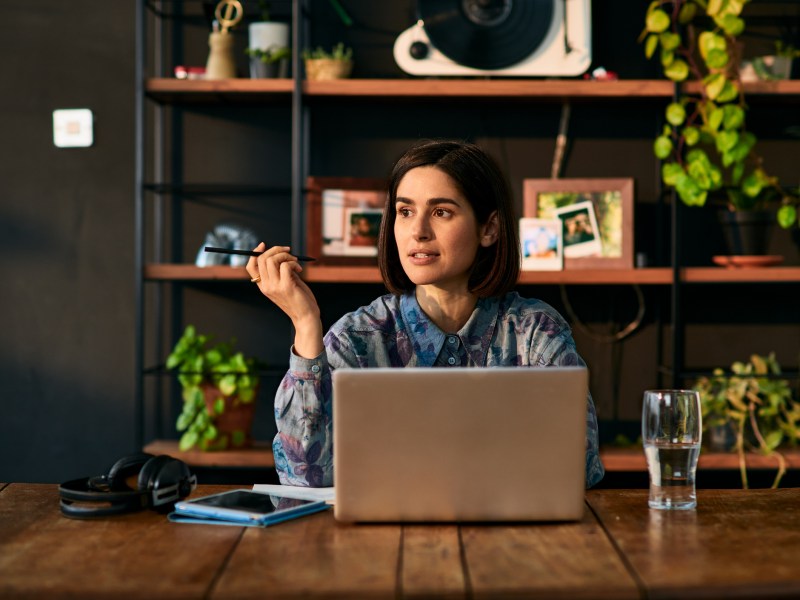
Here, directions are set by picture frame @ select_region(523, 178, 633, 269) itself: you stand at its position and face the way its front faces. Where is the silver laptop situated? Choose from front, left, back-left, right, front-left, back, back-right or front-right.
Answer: front

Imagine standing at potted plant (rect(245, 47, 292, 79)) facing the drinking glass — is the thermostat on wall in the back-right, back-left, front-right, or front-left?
back-right

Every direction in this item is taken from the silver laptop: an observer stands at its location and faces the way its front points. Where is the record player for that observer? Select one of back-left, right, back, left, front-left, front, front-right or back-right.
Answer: front

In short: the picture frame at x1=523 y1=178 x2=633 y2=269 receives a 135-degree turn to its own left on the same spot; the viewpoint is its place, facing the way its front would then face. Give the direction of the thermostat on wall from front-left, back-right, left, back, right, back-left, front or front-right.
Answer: back-left

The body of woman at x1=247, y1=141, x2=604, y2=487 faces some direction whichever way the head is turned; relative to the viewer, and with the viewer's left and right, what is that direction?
facing the viewer

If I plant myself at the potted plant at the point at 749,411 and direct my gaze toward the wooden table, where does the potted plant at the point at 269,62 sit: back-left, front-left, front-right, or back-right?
front-right

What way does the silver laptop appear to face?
away from the camera

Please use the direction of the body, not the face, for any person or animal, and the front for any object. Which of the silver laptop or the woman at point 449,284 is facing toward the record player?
the silver laptop

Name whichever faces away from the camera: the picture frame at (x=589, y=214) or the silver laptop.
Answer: the silver laptop

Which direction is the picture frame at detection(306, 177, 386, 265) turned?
toward the camera

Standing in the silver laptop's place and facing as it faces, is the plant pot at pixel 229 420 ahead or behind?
ahead

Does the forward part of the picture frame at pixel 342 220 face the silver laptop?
yes

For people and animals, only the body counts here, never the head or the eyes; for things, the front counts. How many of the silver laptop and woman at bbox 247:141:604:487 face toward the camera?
1

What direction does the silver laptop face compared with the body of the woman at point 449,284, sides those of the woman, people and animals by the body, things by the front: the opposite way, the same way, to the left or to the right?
the opposite way

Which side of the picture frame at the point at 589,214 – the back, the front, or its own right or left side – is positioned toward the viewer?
front

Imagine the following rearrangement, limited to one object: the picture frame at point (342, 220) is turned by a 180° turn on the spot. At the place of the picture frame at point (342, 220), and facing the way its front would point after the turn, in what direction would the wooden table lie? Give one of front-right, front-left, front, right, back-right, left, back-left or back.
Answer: back
